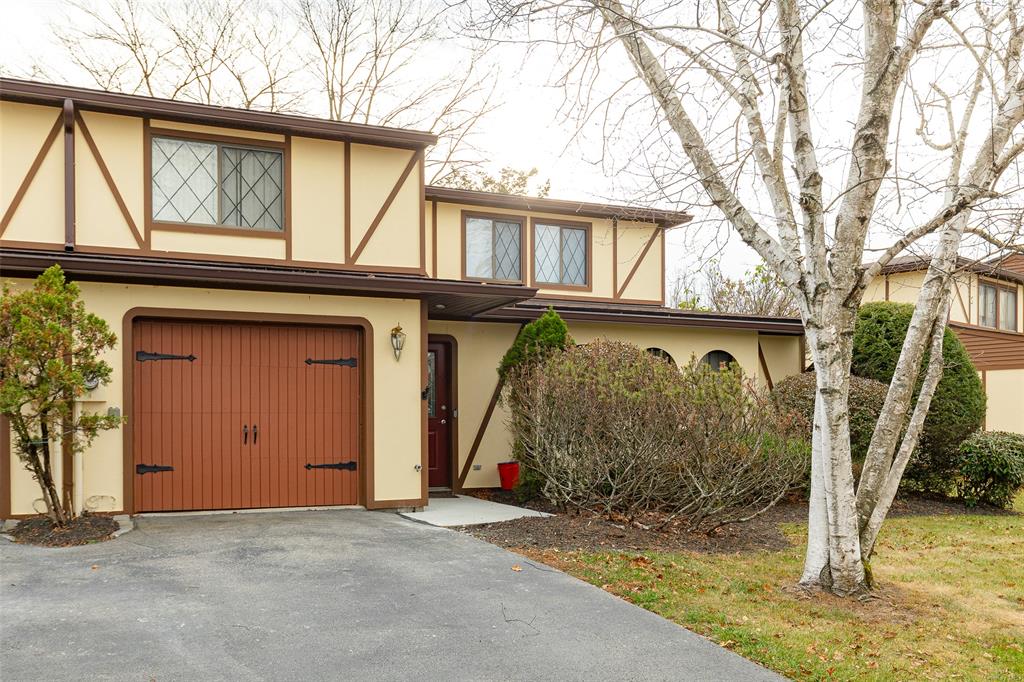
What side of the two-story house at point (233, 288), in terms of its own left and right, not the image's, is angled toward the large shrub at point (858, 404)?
left

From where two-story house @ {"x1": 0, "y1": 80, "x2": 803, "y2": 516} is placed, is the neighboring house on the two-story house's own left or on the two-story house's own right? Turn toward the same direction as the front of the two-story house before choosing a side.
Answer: on the two-story house's own left

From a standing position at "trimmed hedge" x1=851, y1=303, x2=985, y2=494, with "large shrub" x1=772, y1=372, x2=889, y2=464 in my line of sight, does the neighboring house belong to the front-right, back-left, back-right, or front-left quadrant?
back-right

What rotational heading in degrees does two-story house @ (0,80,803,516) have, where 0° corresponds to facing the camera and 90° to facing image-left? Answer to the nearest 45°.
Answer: approximately 0°

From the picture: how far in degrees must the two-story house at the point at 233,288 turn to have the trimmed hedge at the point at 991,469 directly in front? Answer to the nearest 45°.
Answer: approximately 90° to its left

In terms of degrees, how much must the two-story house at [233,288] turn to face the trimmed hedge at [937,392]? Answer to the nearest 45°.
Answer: approximately 90° to its left

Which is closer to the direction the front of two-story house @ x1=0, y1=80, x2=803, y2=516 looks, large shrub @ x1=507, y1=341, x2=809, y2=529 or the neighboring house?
the large shrub

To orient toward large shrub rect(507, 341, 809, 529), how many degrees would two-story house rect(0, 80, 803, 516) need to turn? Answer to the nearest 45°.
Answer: approximately 90° to its left

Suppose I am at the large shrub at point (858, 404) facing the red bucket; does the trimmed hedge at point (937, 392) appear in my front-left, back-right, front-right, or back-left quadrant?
back-right
